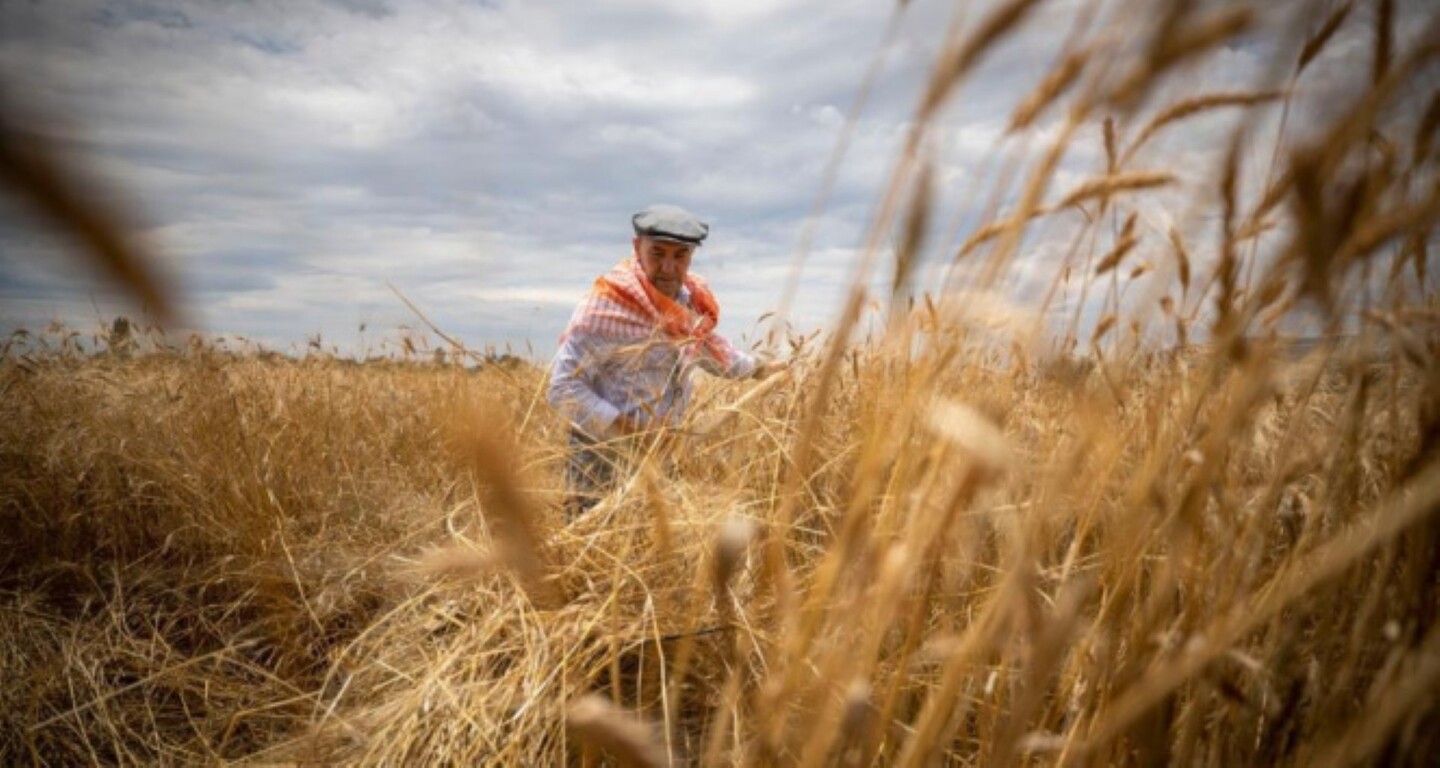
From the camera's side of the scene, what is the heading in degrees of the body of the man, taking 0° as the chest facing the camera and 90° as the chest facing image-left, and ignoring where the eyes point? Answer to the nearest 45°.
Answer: approximately 315°
